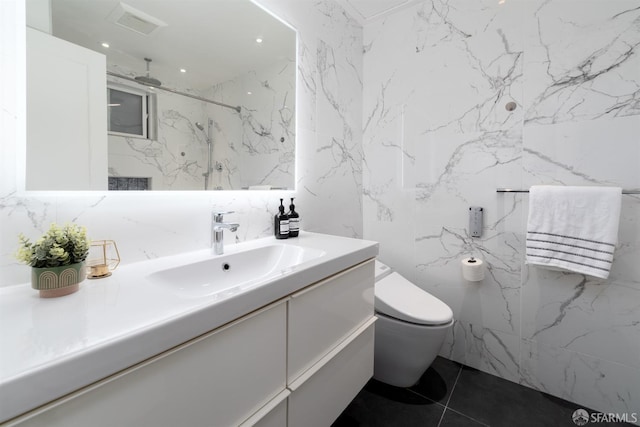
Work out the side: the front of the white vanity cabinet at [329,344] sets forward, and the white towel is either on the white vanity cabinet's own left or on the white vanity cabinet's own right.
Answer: on the white vanity cabinet's own left

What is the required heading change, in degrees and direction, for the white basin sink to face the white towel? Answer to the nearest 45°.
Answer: approximately 45° to its left

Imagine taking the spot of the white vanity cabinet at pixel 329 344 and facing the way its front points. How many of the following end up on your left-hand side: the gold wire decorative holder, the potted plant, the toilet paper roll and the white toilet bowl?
2

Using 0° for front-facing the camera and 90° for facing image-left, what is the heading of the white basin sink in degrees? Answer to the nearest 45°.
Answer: approximately 315°

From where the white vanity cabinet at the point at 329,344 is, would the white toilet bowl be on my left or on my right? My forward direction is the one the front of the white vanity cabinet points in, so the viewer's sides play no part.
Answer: on my left

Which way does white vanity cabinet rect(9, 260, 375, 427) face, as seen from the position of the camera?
facing the viewer and to the right of the viewer

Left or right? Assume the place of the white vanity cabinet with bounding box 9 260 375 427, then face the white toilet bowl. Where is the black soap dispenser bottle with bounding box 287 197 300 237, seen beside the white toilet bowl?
left
